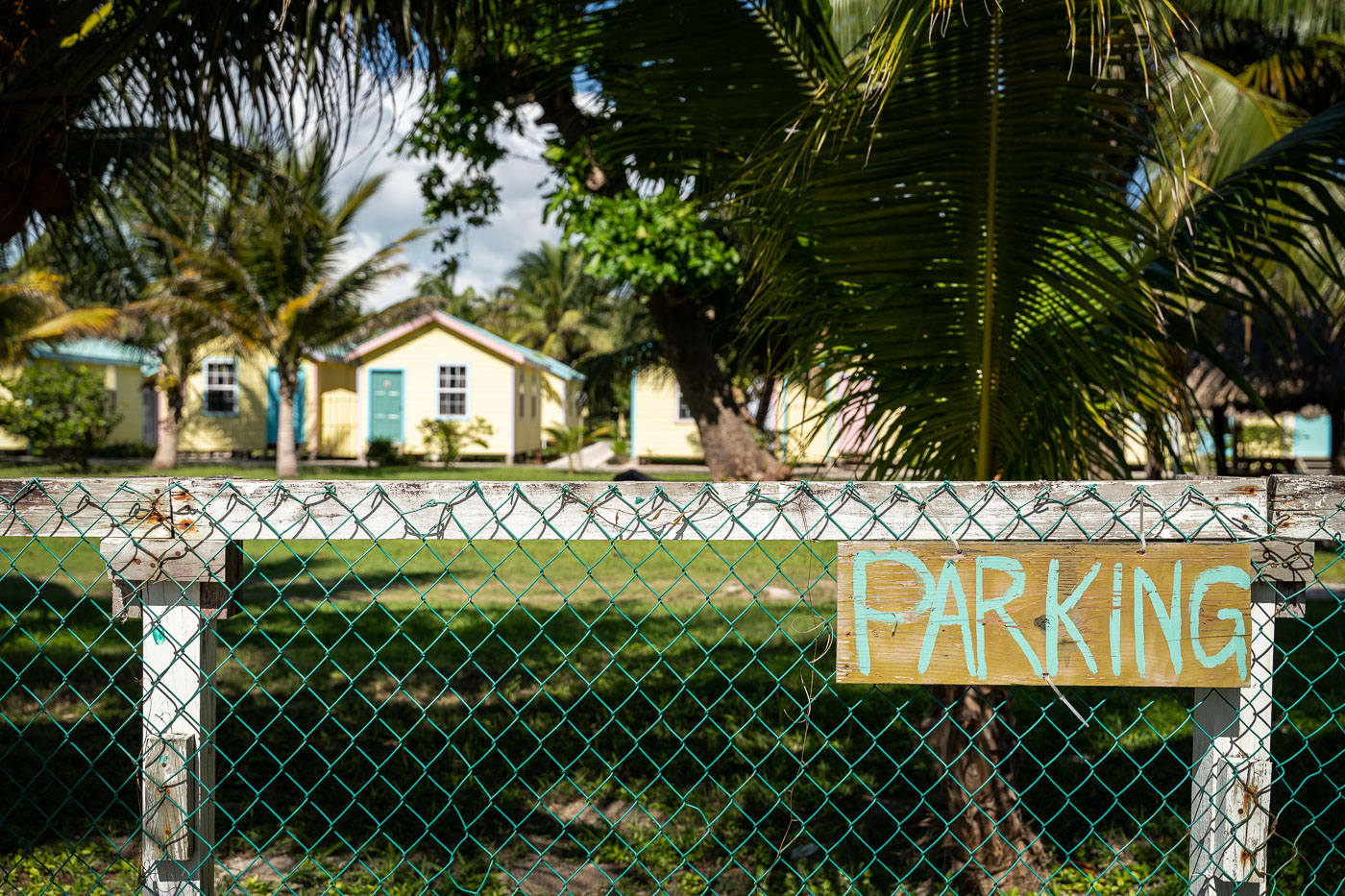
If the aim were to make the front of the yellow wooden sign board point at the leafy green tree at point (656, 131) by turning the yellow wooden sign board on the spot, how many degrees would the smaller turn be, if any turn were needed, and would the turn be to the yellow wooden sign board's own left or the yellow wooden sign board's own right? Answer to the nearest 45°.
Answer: approximately 135° to the yellow wooden sign board's own right

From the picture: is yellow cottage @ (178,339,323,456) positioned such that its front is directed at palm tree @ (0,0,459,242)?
yes

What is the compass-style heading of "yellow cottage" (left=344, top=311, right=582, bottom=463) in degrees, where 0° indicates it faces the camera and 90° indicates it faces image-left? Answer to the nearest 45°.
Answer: approximately 0°

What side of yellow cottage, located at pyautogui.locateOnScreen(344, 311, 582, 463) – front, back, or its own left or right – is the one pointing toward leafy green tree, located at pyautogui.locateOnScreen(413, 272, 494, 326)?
back

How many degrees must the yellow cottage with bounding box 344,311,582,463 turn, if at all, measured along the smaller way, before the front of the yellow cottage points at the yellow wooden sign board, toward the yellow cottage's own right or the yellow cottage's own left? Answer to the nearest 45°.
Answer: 0° — it already faces it

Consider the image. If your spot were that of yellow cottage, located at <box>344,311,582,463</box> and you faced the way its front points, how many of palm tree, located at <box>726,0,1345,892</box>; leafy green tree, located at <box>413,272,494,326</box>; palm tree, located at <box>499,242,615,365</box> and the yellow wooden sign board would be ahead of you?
2

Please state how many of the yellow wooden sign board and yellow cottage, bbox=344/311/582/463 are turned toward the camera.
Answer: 2

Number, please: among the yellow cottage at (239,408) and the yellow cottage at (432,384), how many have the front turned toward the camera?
2
